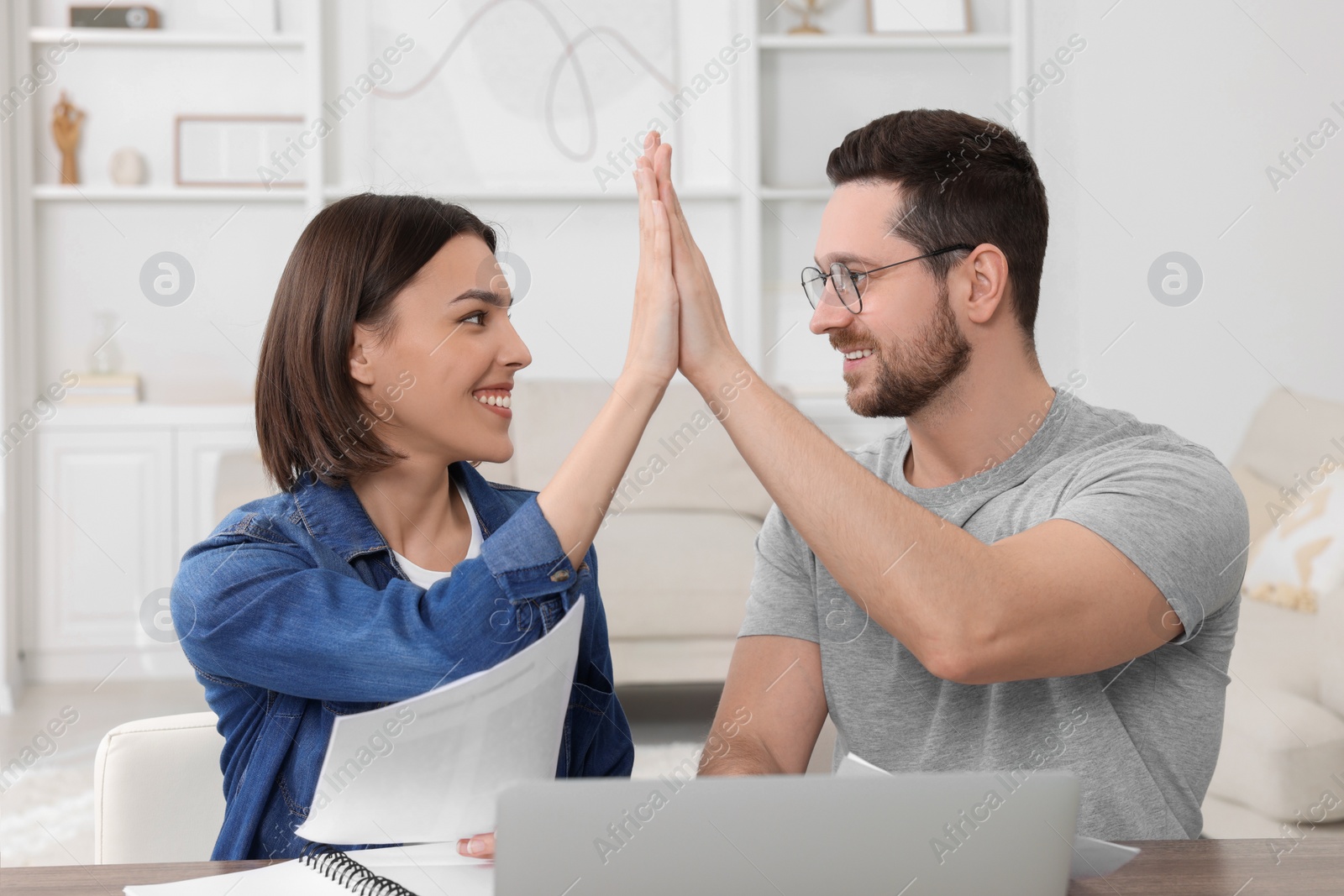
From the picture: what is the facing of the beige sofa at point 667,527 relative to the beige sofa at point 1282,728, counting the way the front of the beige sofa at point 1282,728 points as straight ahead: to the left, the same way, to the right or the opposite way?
to the left

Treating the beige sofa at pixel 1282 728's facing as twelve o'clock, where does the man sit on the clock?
The man is roughly at 11 o'clock from the beige sofa.

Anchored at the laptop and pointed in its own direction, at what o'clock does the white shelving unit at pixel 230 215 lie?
The white shelving unit is roughly at 11 o'clock from the laptop.

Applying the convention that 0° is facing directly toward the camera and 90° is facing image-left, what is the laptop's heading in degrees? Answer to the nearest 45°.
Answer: approximately 180°

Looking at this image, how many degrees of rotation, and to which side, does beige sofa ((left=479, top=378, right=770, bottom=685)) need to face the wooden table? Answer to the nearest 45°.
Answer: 0° — it already faces it

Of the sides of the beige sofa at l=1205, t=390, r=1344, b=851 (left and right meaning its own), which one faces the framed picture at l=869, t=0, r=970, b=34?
right

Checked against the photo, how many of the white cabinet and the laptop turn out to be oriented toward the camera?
1

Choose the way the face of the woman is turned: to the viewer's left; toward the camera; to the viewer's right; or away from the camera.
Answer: to the viewer's right

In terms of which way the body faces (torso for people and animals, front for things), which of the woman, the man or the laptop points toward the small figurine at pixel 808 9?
the laptop

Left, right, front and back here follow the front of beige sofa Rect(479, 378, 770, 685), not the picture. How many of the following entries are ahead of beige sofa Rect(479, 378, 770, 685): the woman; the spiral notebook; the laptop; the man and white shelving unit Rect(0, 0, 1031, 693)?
4

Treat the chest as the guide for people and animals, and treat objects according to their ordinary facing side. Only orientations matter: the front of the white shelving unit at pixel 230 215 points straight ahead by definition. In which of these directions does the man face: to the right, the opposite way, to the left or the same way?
to the right
